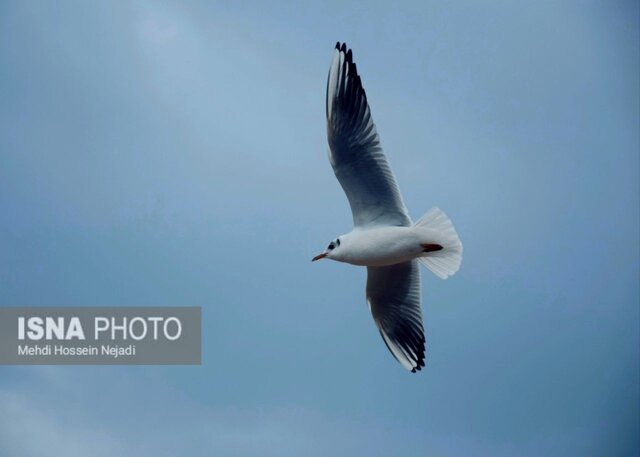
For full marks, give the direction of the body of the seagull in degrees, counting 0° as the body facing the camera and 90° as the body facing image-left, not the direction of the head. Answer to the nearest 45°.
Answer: approximately 90°
